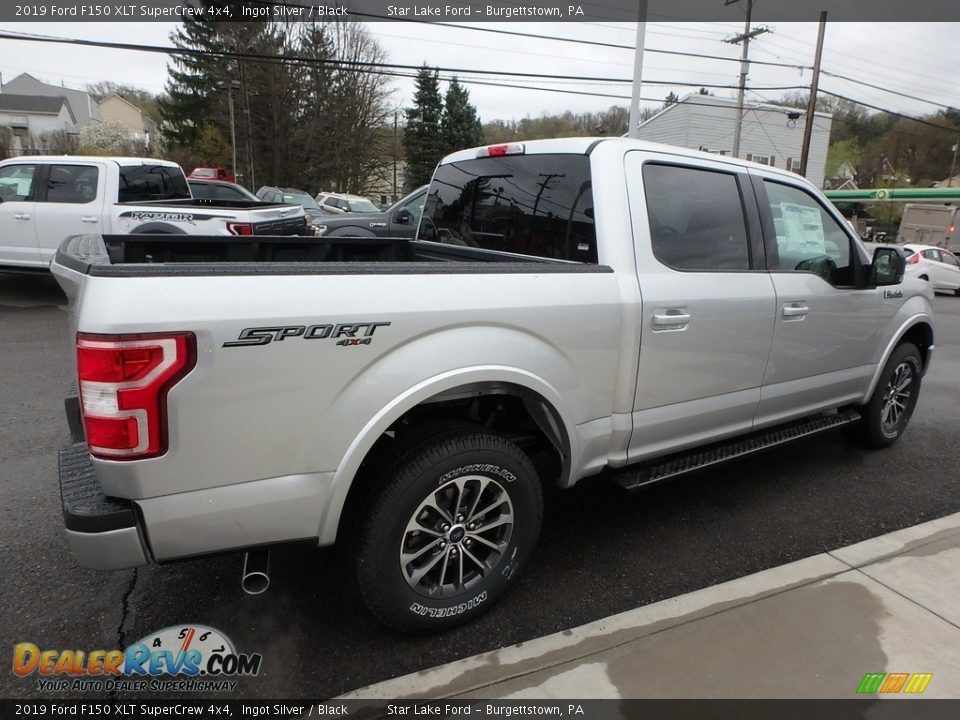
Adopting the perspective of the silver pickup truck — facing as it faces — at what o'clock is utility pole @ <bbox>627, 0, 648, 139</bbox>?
The utility pole is roughly at 11 o'clock from the silver pickup truck.

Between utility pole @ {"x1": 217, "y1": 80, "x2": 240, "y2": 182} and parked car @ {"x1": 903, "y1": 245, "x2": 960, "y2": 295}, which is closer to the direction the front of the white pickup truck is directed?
the utility pole

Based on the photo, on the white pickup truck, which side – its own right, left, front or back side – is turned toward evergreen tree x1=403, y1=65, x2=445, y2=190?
right

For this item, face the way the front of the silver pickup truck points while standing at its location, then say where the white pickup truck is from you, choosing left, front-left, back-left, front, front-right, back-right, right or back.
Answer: left

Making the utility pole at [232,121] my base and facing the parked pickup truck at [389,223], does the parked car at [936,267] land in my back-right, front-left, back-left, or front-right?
front-left

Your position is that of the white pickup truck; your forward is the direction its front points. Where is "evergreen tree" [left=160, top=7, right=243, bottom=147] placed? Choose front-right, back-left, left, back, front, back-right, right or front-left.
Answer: front-right

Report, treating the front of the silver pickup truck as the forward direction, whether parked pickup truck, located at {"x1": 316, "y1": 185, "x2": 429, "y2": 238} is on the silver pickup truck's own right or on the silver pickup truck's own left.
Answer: on the silver pickup truck's own left

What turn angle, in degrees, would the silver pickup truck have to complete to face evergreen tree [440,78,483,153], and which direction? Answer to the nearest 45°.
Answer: approximately 45° to its left

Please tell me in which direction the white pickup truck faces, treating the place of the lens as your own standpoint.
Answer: facing away from the viewer and to the left of the viewer

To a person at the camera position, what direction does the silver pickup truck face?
facing away from the viewer and to the right of the viewer

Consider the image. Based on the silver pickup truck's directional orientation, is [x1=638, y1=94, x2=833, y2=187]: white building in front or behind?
in front

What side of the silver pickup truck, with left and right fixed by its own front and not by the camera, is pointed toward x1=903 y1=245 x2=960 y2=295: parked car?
front

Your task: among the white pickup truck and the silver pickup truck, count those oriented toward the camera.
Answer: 0
